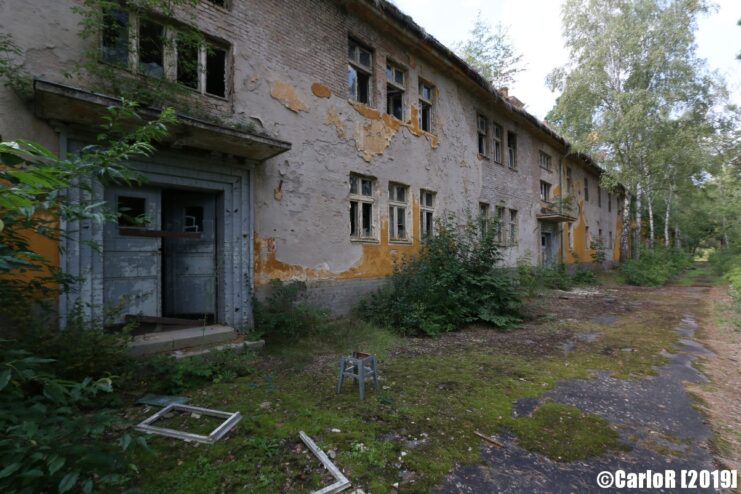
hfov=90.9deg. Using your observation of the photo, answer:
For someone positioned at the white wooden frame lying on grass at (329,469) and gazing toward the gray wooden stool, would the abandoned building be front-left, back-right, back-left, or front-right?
front-left

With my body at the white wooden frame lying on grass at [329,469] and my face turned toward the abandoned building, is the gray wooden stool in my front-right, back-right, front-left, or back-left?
front-right

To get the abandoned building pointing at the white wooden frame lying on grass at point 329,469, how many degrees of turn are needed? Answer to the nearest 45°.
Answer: approximately 45° to its right

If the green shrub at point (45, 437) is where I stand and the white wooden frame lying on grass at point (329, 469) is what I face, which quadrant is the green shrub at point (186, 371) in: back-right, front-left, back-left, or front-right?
front-left

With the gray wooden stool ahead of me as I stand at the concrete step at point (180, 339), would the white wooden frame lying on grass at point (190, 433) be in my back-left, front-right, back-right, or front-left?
front-right

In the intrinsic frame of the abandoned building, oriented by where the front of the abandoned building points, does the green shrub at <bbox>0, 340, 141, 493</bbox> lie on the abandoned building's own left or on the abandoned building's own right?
on the abandoned building's own right

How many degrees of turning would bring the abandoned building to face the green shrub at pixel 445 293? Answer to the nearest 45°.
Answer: approximately 45° to its left

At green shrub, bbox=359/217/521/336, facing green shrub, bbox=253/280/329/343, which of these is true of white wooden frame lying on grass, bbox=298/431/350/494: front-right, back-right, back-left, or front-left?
front-left

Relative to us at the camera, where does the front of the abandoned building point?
facing the viewer and to the right of the viewer

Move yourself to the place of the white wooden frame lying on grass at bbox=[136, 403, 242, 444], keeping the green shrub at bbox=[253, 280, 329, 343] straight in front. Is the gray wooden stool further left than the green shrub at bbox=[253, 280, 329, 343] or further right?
right
